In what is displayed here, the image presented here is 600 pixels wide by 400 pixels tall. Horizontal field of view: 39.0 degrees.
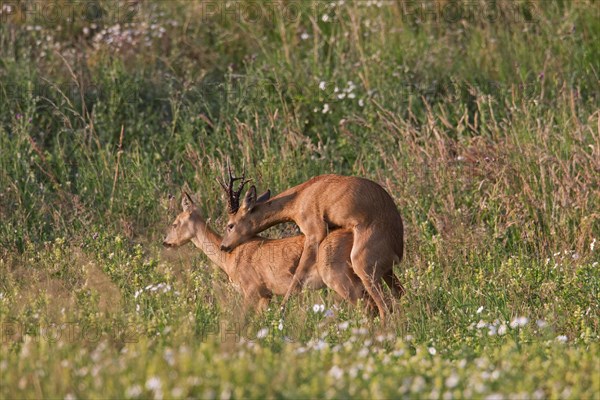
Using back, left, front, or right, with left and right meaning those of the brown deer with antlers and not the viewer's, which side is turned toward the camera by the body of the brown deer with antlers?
left

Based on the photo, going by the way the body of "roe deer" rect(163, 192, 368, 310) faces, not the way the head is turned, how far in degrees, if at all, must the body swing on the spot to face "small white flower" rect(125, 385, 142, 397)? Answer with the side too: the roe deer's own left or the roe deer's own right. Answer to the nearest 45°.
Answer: approximately 90° to the roe deer's own left

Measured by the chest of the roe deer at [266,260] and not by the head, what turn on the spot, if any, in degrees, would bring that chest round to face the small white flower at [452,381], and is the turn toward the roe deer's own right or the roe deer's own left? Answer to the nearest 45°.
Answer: approximately 90° to the roe deer's own left

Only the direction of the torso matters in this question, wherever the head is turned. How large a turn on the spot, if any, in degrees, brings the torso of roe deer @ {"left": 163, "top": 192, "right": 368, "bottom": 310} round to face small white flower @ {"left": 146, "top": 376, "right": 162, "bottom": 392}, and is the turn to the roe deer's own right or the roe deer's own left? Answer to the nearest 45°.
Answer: approximately 90° to the roe deer's own left

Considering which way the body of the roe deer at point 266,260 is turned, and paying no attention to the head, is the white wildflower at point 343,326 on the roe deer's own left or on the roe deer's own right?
on the roe deer's own left

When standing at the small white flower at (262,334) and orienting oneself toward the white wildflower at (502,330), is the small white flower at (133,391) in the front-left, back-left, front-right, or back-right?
back-right

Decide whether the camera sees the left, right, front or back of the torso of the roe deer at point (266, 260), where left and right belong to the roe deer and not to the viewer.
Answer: left
